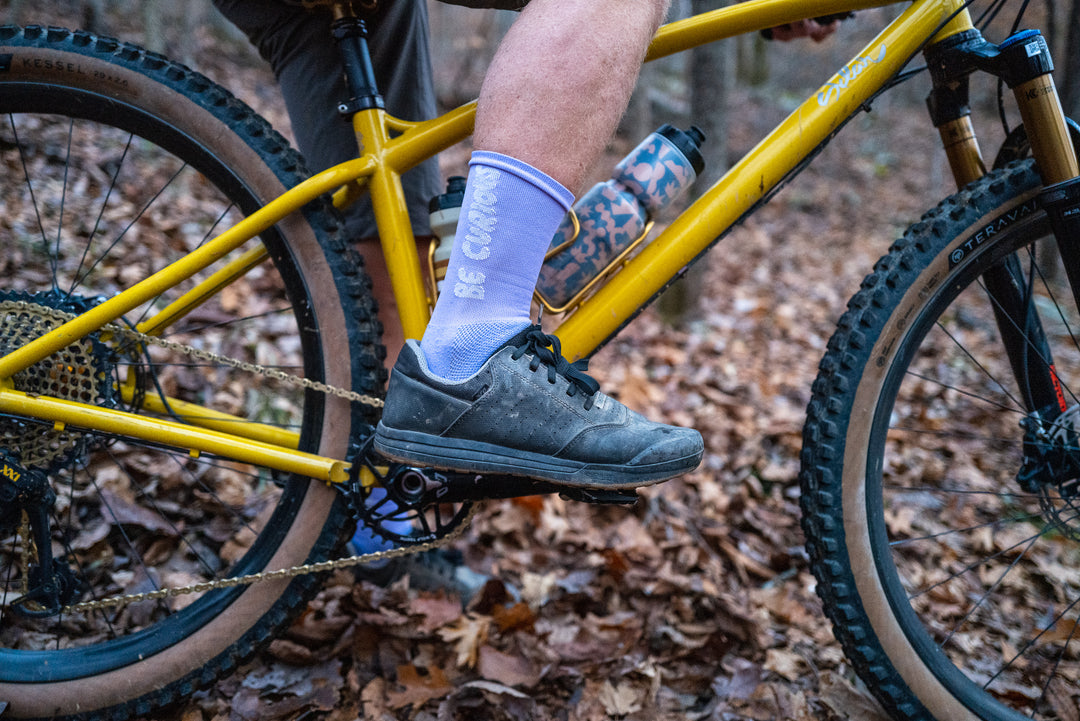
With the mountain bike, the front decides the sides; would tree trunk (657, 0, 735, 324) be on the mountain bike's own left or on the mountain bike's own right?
on the mountain bike's own left

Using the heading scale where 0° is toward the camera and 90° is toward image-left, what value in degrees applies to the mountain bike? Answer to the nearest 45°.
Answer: approximately 270°
